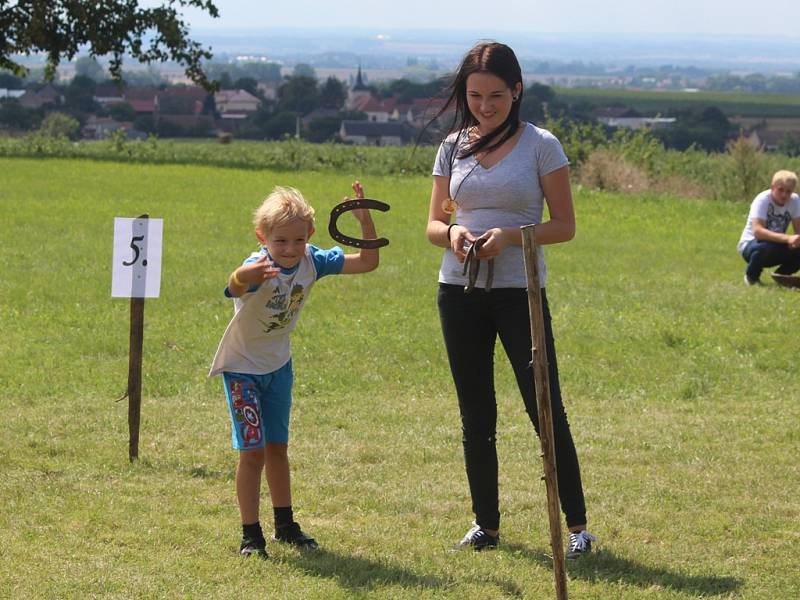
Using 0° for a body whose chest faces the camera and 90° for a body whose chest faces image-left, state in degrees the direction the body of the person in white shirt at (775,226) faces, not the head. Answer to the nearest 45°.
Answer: approximately 315°

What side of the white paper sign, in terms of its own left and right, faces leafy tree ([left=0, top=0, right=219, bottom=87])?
back

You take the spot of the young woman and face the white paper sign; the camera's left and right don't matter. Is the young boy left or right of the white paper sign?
left

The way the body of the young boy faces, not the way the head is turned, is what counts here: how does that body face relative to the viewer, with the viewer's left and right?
facing the viewer and to the right of the viewer
